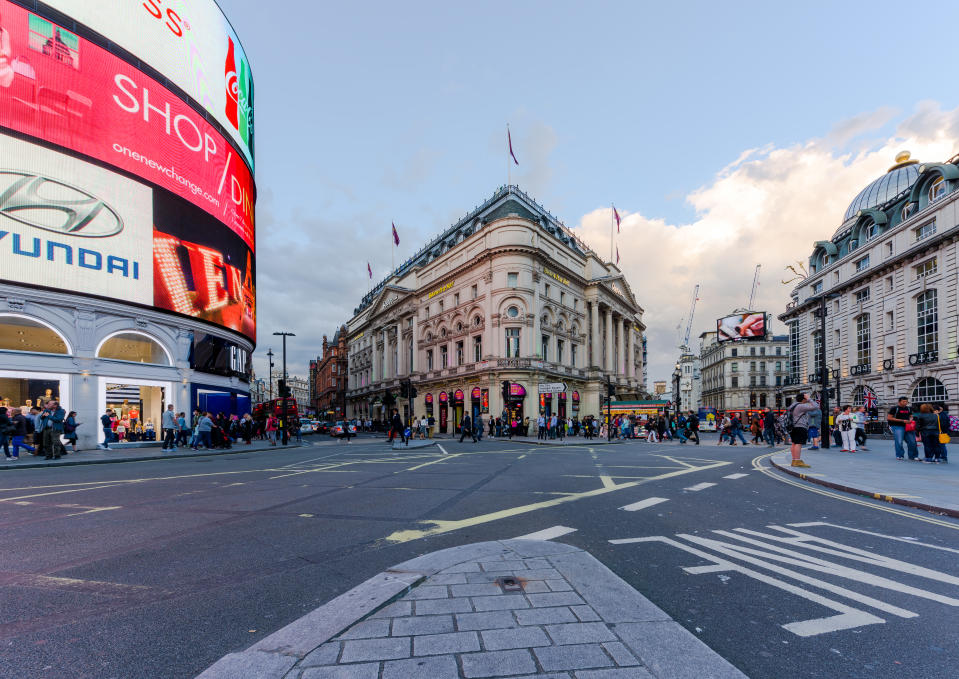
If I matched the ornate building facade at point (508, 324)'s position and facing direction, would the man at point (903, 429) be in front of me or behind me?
in front

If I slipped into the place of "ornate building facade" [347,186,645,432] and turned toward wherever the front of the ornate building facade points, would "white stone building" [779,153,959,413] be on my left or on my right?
on my left

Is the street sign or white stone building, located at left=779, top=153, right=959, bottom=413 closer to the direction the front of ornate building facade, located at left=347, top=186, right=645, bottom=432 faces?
the street sign

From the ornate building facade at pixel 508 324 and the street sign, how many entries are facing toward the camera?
2

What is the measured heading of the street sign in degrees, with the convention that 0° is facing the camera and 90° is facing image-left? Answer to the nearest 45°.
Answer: approximately 0°

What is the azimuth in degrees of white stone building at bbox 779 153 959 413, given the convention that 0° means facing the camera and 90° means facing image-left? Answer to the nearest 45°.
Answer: approximately 45°

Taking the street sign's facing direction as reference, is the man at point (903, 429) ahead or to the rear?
ahead

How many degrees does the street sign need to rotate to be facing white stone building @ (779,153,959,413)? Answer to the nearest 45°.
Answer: approximately 135° to its left
